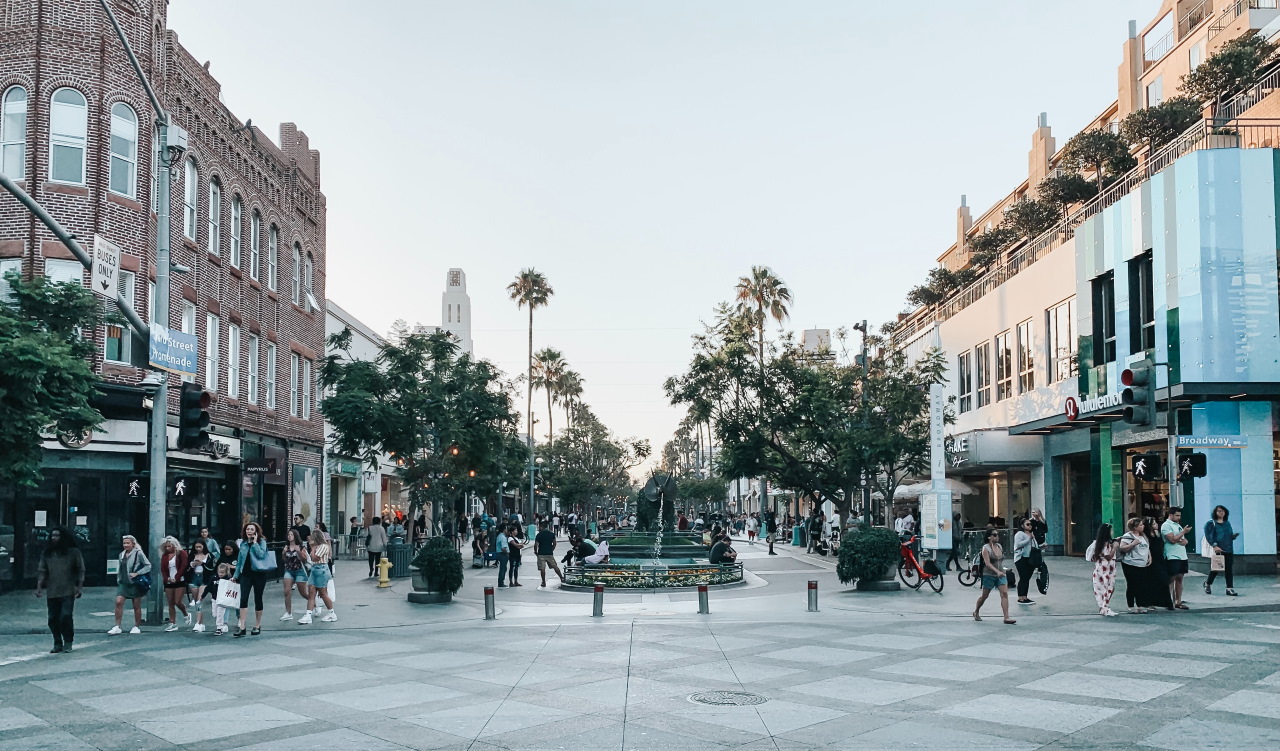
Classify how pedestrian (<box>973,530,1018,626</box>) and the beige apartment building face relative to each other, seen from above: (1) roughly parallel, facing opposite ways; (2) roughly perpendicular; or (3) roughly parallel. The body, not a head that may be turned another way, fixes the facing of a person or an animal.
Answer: roughly perpendicular

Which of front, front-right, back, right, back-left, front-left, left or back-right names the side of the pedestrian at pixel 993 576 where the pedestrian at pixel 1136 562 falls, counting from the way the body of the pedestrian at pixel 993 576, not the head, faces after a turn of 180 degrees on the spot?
right

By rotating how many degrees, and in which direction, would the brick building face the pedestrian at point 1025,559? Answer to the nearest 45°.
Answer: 0° — it already faces them

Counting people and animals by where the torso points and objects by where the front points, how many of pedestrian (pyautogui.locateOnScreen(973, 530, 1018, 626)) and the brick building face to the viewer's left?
0

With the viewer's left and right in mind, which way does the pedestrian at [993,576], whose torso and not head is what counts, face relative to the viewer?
facing the viewer and to the right of the viewer

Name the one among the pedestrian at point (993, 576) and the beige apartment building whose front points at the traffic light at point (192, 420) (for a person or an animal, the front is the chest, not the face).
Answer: the beige apartment building

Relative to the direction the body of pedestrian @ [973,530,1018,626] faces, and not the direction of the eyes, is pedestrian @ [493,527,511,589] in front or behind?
behind

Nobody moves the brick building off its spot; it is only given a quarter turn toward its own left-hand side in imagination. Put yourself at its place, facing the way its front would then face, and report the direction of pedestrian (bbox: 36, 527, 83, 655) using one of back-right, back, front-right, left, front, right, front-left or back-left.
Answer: back-right

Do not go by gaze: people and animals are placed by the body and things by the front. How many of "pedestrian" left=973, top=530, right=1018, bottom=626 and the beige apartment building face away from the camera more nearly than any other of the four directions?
0

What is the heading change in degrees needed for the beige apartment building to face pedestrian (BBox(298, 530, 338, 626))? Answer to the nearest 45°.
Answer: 0° — it already faces them

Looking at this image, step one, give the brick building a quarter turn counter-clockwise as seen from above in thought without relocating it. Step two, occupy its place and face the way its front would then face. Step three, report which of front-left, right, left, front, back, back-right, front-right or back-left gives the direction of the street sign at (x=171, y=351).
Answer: back-right

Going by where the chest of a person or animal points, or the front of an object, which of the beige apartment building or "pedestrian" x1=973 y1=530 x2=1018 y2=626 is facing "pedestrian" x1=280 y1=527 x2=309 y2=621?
the beige apartment building

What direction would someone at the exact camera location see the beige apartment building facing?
facing the viewer and to the left of the viewer

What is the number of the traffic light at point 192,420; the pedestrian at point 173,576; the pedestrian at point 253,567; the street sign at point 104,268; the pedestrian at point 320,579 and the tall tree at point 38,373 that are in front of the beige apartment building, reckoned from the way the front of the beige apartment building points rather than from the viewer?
6

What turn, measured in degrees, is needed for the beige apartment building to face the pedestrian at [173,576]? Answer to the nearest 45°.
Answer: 0° — it already faces them

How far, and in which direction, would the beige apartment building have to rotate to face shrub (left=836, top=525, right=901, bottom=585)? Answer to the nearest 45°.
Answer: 0° — it already faces it

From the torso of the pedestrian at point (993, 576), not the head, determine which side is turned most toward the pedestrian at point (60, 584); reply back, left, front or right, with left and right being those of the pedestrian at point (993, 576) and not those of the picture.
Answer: right
